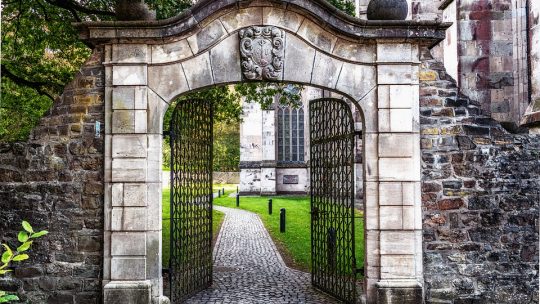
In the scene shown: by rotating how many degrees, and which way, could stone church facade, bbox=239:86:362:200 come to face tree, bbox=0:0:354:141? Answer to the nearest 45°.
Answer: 0° — it already faces it

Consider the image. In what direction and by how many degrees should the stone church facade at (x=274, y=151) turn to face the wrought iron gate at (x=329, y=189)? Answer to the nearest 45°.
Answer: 0° — it already faces it

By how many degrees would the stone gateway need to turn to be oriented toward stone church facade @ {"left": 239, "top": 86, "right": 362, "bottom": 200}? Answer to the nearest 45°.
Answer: approximately 180°

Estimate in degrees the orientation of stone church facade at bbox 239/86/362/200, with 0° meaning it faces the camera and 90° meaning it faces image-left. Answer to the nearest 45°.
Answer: approximately 0°

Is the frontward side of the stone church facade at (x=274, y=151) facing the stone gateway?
yes

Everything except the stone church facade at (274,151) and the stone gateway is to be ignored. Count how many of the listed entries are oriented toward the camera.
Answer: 2

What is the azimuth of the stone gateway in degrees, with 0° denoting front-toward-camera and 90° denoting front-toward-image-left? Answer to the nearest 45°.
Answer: approximately 0°

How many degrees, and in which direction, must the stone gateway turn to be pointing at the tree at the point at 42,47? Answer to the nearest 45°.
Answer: approximately 135° to its right

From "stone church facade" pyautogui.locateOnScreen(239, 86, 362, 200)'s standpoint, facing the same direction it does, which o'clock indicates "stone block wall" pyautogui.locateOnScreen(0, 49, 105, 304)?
The stone block wall is roughly at 12 o'clock from the stone church facade.
